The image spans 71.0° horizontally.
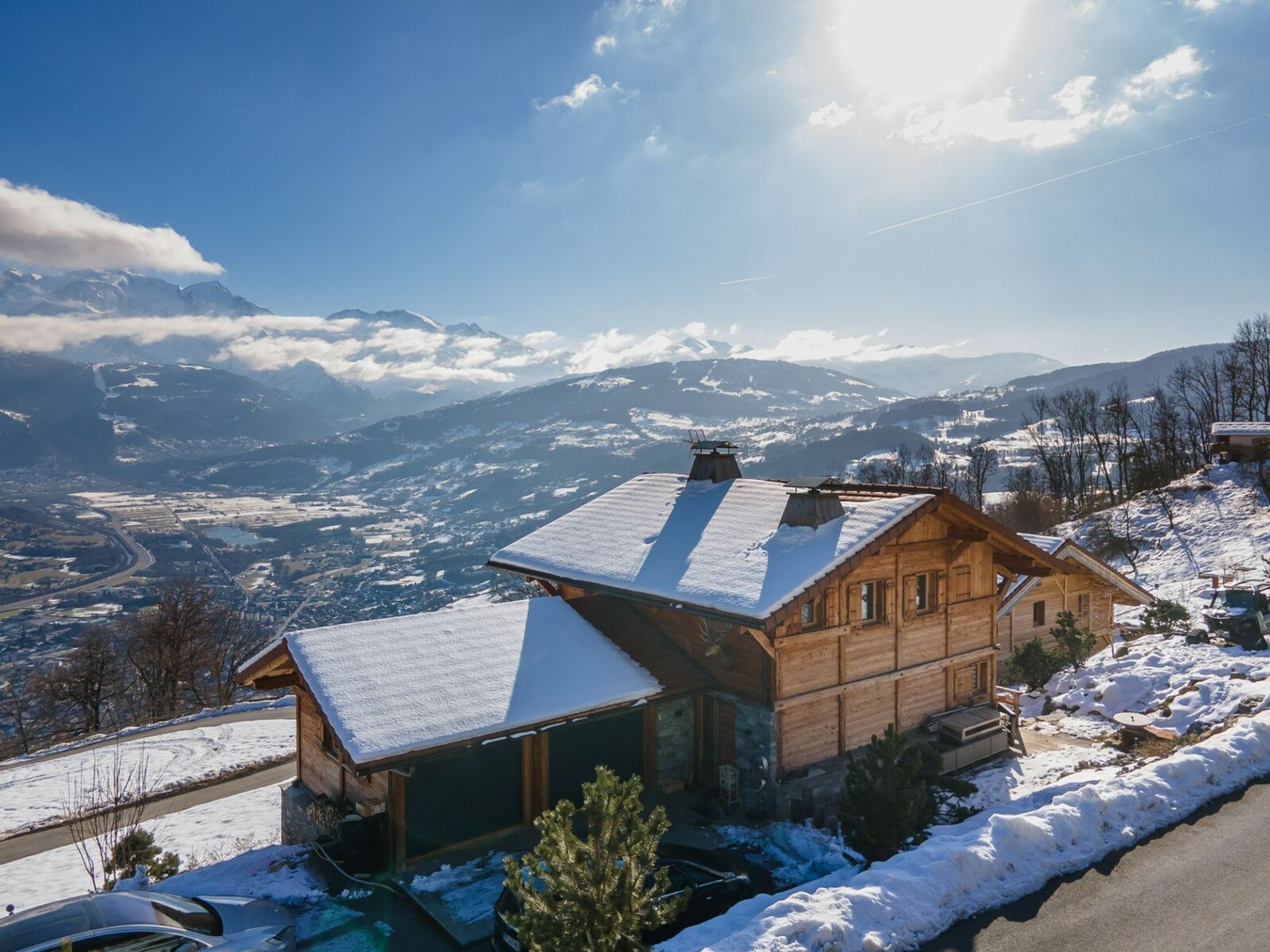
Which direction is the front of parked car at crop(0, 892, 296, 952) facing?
to the viewer's right

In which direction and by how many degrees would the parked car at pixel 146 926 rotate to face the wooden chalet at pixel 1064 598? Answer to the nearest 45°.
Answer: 0° — it already faces it

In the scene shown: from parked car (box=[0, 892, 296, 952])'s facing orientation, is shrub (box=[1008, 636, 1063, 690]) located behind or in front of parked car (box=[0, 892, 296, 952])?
in front

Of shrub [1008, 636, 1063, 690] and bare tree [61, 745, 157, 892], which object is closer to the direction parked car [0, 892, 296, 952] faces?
the shrub

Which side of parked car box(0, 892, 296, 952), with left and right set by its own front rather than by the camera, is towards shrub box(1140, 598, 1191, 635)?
front

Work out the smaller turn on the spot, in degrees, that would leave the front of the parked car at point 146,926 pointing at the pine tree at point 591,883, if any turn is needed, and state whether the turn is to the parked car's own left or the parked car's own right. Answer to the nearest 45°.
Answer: approximately 45° to the parked car's own right

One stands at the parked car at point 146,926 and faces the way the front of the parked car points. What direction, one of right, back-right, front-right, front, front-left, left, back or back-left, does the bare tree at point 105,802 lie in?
left

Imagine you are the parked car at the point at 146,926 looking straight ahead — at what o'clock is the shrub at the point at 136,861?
The shrub is roughly at 9 o'clock from the parked car.

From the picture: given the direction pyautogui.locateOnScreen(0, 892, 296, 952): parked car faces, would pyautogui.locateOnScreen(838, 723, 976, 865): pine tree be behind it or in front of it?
in front
